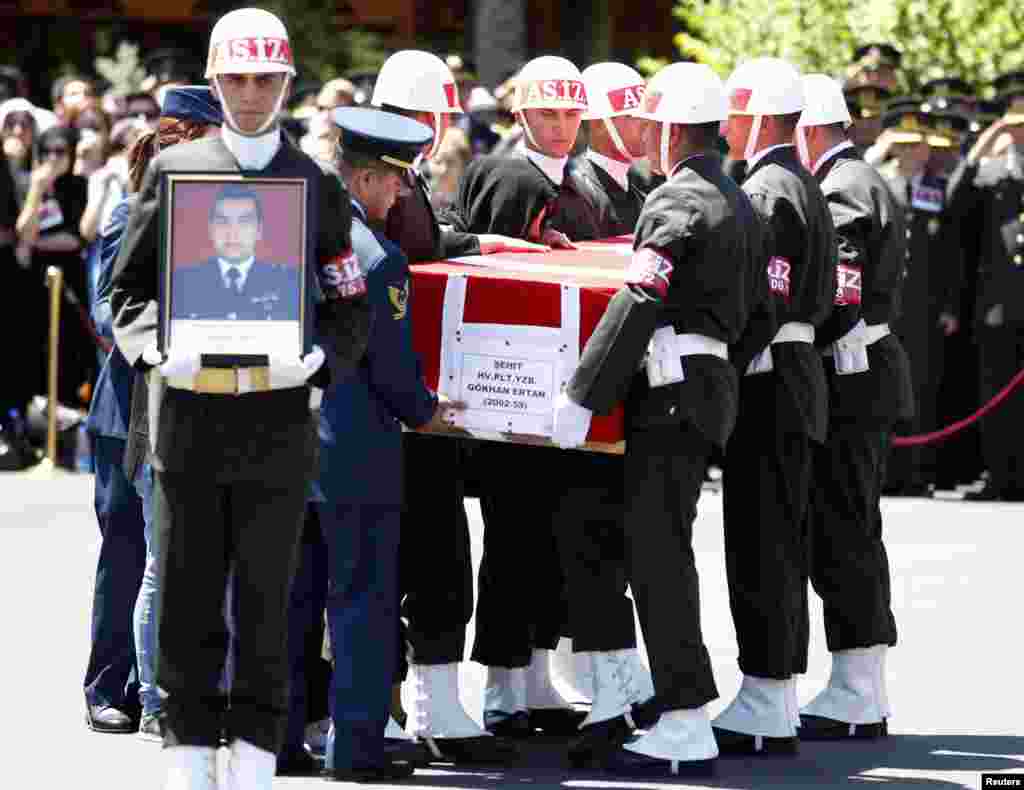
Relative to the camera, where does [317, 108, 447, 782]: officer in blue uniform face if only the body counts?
to the viewer's right

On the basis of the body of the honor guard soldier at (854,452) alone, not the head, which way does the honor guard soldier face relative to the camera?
to the viewer's left

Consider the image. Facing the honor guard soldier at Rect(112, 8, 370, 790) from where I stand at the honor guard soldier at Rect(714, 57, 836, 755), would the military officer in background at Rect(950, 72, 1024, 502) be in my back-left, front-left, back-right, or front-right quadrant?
back-right

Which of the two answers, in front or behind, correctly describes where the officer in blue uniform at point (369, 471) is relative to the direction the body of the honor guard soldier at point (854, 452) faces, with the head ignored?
in front

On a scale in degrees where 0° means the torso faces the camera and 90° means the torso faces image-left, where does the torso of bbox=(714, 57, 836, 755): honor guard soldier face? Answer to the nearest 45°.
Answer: approximately 90°

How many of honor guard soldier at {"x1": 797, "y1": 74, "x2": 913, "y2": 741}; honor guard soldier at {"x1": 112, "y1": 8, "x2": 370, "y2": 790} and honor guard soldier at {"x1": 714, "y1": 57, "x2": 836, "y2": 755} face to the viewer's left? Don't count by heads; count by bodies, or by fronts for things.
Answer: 2

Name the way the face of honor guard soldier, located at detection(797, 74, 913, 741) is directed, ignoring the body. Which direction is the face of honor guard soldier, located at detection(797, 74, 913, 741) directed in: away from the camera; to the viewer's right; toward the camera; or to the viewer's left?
to the viewer's left

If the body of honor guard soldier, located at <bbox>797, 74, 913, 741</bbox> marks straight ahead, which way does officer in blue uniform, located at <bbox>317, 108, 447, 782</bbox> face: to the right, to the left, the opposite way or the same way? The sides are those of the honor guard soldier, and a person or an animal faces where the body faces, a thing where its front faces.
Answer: the opposite way

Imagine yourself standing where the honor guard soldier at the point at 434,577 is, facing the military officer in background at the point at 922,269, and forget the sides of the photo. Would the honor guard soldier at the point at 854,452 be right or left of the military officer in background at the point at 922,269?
right
